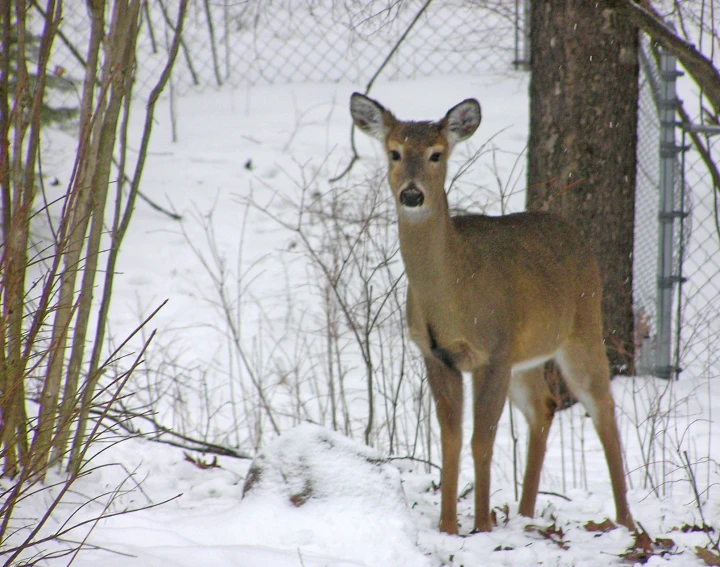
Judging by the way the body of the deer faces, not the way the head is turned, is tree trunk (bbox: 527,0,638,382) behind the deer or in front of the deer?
behind

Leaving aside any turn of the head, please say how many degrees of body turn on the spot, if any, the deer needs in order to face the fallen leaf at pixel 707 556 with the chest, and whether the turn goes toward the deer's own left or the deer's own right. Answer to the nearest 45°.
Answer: approximately 90° to the deer's own left

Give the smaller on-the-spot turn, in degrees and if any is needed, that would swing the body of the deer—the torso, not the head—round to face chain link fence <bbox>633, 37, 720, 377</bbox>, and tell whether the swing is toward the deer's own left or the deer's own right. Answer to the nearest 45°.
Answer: approximately 135° to the deer's own right

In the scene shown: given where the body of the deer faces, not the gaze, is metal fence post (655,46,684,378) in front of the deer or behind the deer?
behind

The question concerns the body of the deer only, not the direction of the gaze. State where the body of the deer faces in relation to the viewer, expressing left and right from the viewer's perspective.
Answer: facing the viewer and to the left of the viewer
